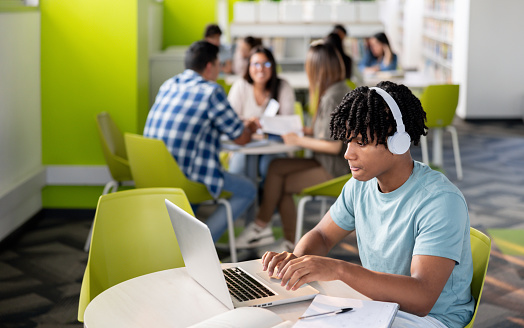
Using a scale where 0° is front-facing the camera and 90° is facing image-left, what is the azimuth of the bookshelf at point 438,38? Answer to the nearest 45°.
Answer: approximately 45°

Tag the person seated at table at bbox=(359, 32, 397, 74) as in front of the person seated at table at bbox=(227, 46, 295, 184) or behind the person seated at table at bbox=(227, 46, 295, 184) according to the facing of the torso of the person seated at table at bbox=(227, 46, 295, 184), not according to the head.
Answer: behind

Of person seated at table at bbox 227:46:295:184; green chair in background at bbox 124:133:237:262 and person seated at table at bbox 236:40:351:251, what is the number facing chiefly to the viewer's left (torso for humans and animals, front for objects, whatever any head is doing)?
1

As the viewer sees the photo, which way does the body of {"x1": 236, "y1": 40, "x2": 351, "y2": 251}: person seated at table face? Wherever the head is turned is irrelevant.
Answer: to the viewer's left

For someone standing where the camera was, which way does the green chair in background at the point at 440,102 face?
facing away from the viewer and to the left of the viewer

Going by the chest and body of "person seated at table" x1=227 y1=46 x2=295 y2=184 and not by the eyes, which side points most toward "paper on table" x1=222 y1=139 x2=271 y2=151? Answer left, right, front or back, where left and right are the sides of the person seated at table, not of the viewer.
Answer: front

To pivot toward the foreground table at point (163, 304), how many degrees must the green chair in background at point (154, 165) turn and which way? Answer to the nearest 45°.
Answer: approximately 135° to its right

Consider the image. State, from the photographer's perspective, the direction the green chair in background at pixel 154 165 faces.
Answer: facing away from the viewer and to the right of the viewer

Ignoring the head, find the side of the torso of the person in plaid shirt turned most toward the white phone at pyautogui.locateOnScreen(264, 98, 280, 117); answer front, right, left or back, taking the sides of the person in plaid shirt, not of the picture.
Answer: front

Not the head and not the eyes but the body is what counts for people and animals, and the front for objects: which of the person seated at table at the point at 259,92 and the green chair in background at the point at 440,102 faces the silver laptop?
the person seated at table

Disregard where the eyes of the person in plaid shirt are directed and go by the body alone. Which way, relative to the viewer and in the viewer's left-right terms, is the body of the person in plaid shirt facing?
facing away from the viewer and to the right of the viewer

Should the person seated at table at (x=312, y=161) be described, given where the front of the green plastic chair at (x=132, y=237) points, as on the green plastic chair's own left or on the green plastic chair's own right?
on the green plastic chair's own left

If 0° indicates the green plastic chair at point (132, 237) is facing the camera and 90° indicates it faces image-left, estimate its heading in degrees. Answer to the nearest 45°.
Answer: approximately 315°

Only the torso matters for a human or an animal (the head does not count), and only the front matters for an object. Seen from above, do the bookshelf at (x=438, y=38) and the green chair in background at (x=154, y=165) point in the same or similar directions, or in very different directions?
very different directions

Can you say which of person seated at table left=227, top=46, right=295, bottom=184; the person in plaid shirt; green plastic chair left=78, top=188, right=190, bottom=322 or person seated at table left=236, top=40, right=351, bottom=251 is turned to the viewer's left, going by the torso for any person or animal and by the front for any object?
person seated at table left=236, top=40, right=351, bottom=251

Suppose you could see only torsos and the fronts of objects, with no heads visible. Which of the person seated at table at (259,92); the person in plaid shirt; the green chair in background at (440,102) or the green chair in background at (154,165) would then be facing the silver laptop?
the person seated at table

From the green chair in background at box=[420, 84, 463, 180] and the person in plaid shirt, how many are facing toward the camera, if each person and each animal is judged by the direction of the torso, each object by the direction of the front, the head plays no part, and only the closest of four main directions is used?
0

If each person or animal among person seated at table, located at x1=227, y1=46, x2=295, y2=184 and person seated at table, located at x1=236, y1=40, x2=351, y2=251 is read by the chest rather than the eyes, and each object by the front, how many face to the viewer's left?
1
